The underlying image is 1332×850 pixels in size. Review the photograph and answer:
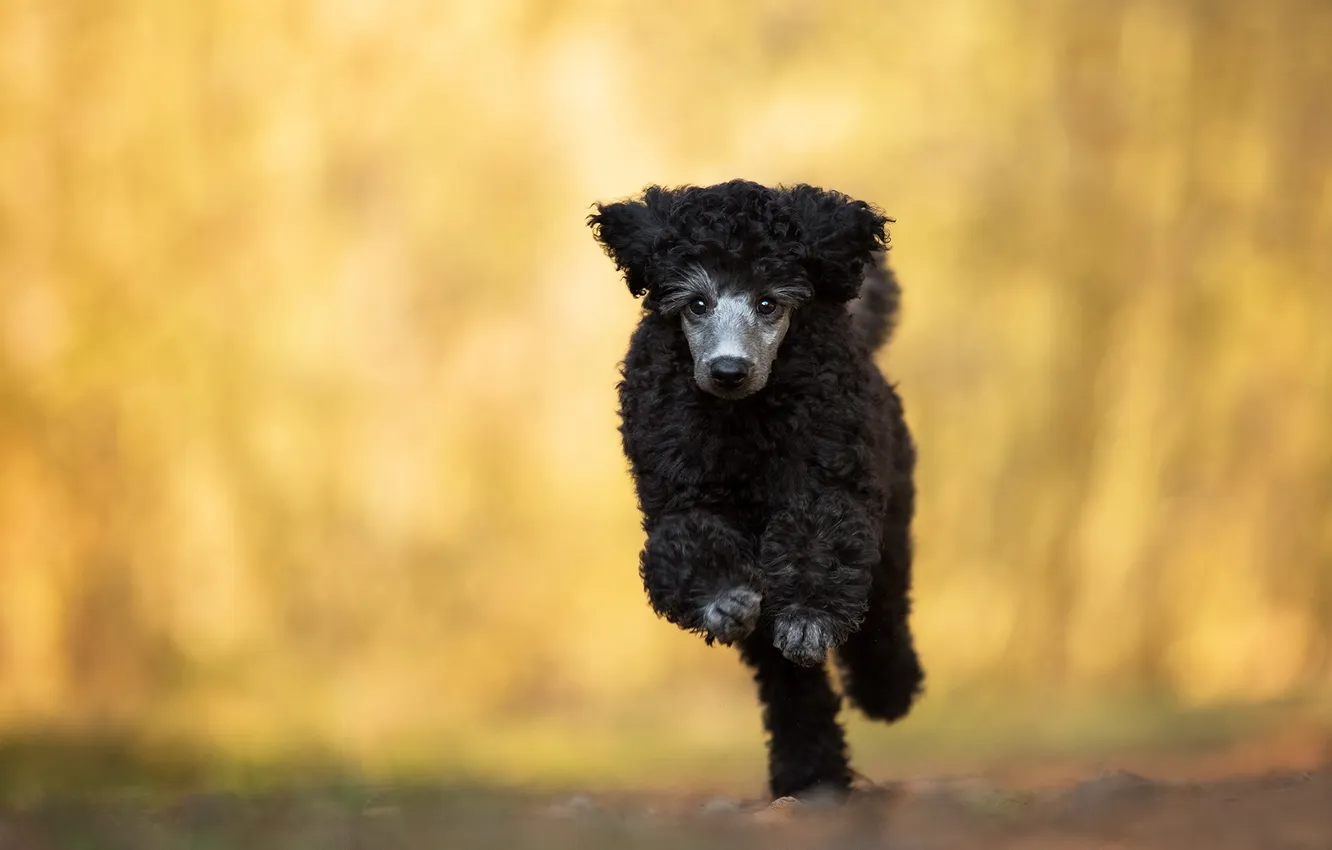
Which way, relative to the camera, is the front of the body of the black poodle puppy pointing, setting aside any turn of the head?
toward the camera
